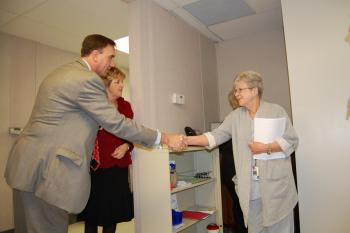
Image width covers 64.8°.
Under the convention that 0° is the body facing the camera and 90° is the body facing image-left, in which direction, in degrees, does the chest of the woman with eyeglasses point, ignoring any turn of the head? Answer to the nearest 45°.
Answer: approximately 45°

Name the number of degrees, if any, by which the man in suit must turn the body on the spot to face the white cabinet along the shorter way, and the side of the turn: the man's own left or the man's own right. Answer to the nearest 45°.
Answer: approximately 45° to the man's own left

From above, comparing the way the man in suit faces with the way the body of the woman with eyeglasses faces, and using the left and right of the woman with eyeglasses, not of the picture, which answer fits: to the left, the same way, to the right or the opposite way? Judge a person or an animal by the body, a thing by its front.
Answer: the opposite way

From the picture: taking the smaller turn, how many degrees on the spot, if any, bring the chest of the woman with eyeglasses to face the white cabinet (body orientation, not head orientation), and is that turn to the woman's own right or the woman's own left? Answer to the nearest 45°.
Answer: approximately 90° to the woman's own right

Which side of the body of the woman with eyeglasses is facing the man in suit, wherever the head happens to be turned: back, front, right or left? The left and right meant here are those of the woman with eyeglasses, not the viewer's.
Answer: front

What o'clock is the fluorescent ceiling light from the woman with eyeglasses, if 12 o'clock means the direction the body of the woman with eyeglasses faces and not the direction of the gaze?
The fluorescent ceiling light is roughly at 3 o'clock from the woman with eyeglasses.

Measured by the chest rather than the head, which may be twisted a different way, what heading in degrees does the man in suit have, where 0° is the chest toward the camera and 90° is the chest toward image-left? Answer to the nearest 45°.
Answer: approximately 270°

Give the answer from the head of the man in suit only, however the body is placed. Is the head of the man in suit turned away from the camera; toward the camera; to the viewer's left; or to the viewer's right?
to the viewer's right

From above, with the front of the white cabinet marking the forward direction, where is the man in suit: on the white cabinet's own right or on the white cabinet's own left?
on the white cabinet's own right

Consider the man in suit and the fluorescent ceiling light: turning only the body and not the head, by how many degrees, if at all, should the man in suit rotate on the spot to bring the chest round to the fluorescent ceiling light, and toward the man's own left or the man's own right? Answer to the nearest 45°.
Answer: approximately 90° to the man's own left

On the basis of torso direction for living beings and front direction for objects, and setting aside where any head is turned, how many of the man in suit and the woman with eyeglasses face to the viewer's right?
1

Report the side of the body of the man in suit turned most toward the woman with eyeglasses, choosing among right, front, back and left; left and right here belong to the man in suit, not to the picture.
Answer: front
